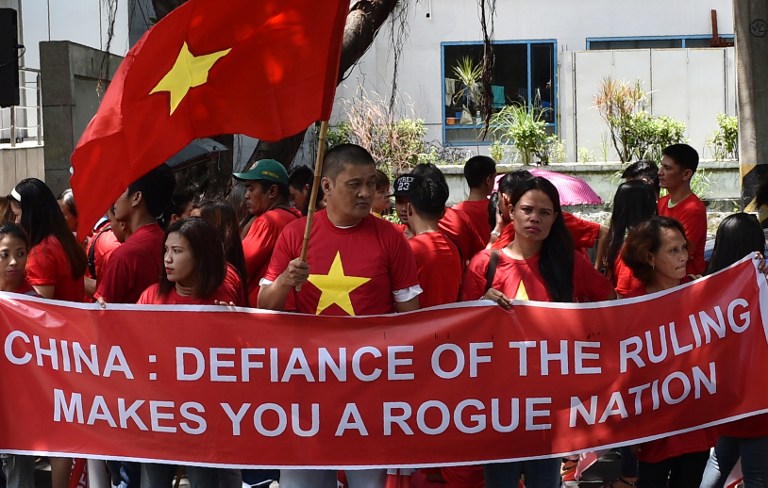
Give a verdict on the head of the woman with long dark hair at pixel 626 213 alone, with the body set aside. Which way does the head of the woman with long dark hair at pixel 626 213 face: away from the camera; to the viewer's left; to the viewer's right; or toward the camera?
away from the camera

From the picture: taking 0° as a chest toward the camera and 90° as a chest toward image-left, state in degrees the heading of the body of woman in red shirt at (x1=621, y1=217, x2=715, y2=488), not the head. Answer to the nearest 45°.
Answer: approximately 315°

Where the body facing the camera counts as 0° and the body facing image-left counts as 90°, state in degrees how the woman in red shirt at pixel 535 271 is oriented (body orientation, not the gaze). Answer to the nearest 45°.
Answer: approximately 0°

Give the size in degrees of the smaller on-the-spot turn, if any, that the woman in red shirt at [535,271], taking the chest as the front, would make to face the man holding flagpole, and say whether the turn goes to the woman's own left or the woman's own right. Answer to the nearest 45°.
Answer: approximately 90° to the woman's own right

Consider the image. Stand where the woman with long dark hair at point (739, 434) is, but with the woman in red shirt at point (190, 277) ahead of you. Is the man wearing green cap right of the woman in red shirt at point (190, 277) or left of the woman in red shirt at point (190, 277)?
right

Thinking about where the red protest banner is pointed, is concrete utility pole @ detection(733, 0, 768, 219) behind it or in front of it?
behind
